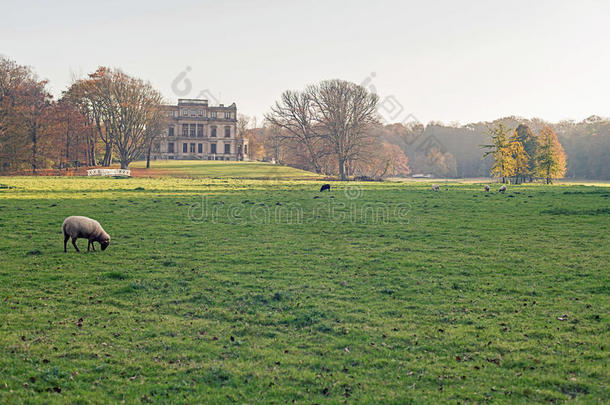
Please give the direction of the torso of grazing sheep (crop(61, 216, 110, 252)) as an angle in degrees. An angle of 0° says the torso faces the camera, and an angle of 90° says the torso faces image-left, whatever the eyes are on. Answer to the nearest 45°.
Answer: approximately 270°
